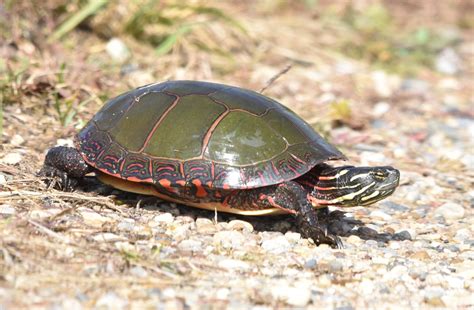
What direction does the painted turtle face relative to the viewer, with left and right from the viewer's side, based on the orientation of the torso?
facing to the right of the viewer

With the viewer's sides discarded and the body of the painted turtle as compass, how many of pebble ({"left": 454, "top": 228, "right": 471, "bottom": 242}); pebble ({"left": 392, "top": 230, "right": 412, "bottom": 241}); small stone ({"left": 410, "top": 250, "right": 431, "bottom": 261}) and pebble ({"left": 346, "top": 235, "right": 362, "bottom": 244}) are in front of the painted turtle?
4

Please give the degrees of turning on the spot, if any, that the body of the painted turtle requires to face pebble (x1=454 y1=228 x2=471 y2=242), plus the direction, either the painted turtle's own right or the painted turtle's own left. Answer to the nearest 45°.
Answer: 0° — it already faces it

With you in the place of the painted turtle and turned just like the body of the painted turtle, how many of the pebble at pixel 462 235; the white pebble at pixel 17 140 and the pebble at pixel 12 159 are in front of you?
1

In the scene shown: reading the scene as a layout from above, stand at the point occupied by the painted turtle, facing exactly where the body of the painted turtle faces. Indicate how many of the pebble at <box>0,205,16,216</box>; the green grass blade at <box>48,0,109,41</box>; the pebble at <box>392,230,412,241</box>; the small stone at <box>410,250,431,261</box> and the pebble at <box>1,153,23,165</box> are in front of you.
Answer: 2

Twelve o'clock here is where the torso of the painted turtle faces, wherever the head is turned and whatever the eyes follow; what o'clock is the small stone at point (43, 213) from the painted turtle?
The small stone is roughly at 5 o'clock from the painted turtle.

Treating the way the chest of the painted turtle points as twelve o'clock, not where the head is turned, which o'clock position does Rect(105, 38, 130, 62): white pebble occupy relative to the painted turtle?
The white pebble is roughly at 8 o'clock from the painted turtle.

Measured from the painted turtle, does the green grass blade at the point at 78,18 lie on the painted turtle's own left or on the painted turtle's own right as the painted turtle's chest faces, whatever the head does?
on the painted turtle's own left

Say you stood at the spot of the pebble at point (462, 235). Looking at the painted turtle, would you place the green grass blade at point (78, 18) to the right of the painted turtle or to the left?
right

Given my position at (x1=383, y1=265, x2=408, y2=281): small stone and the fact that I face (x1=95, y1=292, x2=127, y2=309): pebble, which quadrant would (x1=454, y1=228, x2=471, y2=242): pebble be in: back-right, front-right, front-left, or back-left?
back-right

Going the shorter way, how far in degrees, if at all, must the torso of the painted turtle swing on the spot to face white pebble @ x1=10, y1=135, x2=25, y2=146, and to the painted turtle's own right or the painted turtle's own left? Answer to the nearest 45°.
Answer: approximately 135° to the painted turtle's own left

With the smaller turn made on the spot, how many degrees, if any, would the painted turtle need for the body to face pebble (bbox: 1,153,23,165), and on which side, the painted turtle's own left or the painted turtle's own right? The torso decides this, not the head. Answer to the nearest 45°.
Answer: approximately 180°

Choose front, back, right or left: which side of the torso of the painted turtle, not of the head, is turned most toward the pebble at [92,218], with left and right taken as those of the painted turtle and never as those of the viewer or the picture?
back

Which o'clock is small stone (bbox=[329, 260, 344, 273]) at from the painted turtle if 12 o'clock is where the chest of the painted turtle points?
The small stone is roughly at 1 o'clock from the painted turtle.

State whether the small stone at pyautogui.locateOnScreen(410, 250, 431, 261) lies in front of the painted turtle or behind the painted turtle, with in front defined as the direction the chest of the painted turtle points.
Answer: in front

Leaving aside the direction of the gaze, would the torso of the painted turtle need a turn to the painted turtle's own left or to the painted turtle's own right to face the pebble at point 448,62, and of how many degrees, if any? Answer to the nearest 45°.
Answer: approximately 45° to the painted turtle's own left

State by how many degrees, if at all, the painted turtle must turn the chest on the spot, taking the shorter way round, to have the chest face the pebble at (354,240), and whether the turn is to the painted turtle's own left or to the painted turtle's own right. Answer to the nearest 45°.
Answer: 0° — it already faces it
